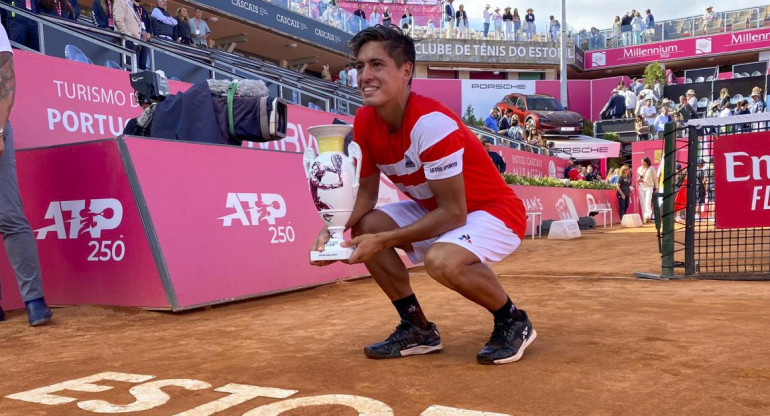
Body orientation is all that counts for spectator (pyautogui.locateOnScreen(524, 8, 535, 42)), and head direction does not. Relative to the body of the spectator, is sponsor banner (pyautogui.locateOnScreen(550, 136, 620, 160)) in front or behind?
in front

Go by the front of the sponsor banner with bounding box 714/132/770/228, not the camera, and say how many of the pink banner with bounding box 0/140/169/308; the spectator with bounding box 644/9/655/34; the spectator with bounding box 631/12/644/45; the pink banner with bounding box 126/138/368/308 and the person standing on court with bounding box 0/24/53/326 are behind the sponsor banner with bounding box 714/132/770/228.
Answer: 2

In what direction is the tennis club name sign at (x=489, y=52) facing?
toward the camera

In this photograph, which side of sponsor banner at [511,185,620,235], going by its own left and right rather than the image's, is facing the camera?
front

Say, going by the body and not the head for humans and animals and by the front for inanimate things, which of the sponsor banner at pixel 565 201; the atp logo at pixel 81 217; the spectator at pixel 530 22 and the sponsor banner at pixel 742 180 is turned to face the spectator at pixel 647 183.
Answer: the spectator at pixel 530 22

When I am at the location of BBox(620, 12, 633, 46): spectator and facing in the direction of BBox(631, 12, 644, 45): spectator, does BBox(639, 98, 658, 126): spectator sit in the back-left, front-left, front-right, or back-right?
front-right

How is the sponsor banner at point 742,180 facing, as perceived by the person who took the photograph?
facing the viewer

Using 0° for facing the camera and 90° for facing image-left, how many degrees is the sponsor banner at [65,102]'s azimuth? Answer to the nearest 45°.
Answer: approximately 315°

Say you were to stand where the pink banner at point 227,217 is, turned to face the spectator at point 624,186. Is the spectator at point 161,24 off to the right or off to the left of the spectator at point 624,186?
left

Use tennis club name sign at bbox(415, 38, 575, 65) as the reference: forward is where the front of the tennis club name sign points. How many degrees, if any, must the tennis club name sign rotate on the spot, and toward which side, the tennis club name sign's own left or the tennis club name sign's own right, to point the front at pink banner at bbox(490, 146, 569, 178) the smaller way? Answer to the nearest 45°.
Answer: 0° — it already faces it

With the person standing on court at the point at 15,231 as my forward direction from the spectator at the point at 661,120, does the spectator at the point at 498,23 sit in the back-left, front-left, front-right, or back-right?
back-right

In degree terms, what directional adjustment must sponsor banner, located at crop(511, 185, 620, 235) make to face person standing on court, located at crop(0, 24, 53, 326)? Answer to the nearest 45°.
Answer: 0° — it already faces them

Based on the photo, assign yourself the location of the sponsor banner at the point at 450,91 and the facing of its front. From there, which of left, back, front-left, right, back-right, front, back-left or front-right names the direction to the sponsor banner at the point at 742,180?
front

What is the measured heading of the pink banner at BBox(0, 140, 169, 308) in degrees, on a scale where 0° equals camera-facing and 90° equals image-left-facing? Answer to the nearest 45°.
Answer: approximately 0°

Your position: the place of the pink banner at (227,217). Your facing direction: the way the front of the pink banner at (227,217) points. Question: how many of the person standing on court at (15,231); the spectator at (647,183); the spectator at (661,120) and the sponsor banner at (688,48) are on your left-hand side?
3

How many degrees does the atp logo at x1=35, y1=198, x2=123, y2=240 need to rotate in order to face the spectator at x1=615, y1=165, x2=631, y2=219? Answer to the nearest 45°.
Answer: approximately 135° to its left
